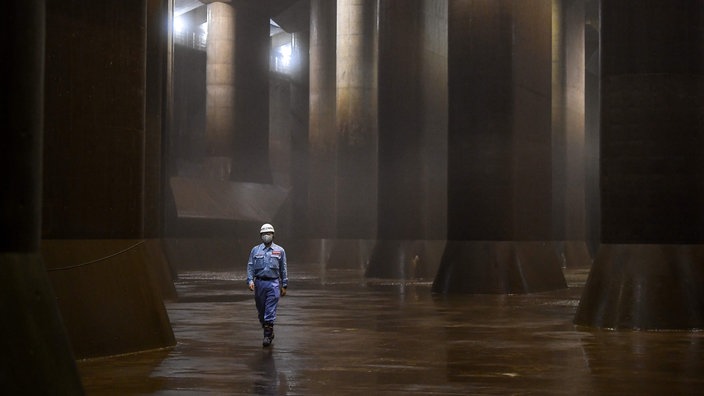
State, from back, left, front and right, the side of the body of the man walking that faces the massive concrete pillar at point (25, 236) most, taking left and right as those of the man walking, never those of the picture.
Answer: front

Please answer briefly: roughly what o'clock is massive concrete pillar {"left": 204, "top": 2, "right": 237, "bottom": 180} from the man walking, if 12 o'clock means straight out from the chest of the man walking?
The massive concrete pillar is roughly at 6 o'clock from the man walking.

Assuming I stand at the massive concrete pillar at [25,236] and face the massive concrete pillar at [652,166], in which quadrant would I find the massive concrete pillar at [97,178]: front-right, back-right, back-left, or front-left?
front-left

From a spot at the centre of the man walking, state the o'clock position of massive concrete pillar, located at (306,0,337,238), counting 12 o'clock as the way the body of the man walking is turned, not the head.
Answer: The massive concrete pillar is roughly at 6 o'clock from the man walking.

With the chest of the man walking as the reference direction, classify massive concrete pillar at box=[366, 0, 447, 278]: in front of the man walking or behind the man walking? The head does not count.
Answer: behind

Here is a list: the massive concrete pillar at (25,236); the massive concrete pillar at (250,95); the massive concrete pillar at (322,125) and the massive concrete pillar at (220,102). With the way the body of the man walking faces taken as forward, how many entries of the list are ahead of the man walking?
1

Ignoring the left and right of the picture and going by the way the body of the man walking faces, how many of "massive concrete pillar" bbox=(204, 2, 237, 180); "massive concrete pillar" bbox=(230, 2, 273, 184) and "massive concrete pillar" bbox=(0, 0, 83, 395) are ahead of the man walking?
1

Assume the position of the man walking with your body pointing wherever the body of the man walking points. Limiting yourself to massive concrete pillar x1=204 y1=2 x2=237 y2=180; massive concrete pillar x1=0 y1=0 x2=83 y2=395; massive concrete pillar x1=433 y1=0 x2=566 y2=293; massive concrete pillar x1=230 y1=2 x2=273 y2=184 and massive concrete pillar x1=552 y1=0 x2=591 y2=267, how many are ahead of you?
1

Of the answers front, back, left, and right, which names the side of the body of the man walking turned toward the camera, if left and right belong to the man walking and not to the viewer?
front

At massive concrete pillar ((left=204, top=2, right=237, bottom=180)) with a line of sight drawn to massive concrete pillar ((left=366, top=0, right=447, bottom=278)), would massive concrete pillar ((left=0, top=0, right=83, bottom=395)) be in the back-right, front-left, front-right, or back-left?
front-right

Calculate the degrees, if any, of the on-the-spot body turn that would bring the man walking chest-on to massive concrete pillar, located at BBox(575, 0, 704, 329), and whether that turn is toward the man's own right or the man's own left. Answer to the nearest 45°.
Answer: approximately 90° to the man's own left

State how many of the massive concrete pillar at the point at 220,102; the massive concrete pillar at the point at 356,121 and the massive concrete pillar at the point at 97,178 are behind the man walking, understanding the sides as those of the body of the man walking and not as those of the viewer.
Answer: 2

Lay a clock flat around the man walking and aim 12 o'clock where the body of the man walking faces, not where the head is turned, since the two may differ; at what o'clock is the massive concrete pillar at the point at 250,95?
The massive concrete pillar is roughly at 6 o'clock from the man walking.

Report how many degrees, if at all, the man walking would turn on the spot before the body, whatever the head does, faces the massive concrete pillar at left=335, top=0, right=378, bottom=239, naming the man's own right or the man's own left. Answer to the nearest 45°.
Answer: approximately 180°

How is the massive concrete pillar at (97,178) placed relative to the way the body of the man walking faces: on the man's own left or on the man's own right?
on the man's own right
